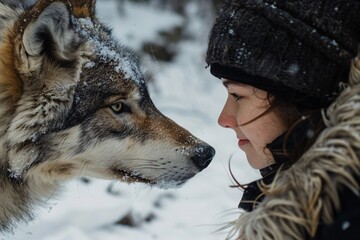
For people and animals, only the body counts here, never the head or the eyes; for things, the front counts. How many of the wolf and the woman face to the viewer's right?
1

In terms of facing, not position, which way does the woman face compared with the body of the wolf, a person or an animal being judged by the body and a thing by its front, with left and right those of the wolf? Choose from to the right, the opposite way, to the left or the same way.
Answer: the opposite way

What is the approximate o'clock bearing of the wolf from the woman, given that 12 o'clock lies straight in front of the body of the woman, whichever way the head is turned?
The wolf is roughly at 1 o'clock from the woman.

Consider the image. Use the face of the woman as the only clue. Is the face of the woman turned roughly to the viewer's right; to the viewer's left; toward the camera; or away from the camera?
to the viewer's left

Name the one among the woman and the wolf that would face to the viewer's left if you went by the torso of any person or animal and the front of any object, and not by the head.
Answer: the woman

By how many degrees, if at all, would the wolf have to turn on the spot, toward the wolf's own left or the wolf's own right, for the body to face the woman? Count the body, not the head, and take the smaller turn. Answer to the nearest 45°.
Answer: approximately 45° to the wolf's own right

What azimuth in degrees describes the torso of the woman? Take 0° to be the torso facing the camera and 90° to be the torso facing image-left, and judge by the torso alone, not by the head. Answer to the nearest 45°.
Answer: approximately 90°

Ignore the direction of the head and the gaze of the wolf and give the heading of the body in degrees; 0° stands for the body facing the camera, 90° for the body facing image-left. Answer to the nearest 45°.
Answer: approximately 270°
